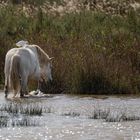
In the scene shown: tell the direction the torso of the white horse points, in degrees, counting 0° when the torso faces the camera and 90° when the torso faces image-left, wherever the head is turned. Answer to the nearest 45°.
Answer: approximately 225°
